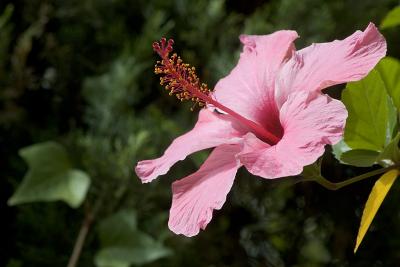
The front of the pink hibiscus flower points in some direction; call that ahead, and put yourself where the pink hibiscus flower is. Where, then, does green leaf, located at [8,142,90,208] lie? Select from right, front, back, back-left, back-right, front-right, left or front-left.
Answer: right

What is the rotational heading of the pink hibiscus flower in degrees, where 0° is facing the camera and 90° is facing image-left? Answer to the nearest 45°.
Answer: approximately 45°
